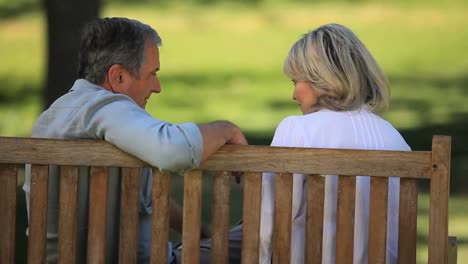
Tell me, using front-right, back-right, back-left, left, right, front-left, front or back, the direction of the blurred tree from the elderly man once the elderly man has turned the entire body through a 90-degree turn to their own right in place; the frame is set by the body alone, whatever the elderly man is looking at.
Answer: back-left

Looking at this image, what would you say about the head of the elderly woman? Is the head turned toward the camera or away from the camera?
away from the camera

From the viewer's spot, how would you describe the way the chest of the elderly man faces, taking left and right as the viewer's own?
facing away from the viewer and to the right of the viewer

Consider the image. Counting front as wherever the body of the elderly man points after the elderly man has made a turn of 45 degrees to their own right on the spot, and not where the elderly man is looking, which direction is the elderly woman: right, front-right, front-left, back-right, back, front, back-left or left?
front
